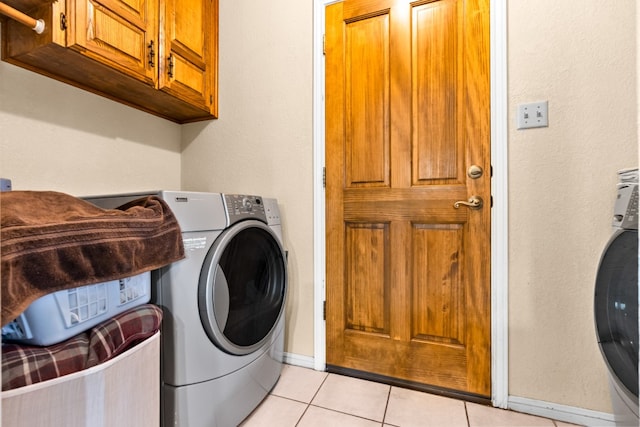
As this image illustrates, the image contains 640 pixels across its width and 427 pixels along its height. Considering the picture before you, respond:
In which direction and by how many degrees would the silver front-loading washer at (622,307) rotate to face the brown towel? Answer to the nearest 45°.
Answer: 0° — it already faces it

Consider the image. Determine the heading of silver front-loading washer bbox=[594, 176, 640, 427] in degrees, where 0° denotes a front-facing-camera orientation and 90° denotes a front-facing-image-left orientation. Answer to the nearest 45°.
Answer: approximately 45°

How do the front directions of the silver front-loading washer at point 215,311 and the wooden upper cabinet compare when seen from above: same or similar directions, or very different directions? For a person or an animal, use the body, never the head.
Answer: same or similar directions

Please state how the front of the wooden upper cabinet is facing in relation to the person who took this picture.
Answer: facing the viewer and to the right of the viewer

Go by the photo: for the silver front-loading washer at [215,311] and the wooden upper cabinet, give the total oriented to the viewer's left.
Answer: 0

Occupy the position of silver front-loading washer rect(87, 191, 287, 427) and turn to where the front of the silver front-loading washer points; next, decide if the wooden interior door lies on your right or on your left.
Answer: on your left

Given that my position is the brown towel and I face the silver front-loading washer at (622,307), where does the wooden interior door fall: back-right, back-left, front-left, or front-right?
front-left

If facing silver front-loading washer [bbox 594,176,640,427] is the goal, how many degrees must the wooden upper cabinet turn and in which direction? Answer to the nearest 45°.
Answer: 0° — it already faces it

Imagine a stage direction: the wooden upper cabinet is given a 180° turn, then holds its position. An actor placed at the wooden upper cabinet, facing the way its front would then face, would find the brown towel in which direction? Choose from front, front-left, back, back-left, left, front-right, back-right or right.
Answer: back-left

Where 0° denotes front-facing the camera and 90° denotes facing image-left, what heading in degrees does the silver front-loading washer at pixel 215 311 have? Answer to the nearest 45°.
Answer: approximately 315°
